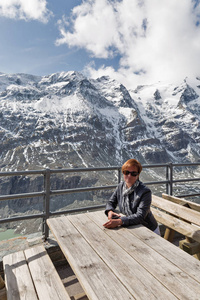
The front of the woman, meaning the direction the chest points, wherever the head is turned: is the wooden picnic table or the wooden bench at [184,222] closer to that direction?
the wooden picnic table

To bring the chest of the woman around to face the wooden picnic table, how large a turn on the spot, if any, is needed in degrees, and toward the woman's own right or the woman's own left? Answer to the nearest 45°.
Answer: approximately 45° to the woman's own left

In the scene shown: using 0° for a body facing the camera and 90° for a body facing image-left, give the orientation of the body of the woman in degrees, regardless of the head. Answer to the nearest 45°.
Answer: approximately 45°

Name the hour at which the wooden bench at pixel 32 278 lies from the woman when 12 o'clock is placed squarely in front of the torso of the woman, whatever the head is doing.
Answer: The wooden bench is roughly at 12 o'clock from the woman.
